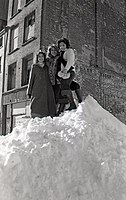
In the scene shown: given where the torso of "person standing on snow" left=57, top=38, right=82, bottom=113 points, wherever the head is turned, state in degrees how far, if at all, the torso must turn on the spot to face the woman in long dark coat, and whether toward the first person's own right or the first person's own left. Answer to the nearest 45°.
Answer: approximately 45° to the first person's own right

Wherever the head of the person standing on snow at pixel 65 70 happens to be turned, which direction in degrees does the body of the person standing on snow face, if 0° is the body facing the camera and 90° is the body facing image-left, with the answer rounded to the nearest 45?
approximately 45°

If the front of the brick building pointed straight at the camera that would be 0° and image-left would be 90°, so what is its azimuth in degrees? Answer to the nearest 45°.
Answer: approximately 45°

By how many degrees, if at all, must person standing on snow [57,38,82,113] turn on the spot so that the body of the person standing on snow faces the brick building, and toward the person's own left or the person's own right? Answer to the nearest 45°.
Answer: approximately 135° to the person's own right

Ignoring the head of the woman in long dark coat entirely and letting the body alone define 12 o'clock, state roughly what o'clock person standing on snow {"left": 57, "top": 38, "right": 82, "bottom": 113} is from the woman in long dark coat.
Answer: The person standing on snow is roughly at 9 o'clock from the woman in long dark coat.

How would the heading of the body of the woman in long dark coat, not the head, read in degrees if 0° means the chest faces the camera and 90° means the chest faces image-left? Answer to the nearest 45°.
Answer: approximately 0°
